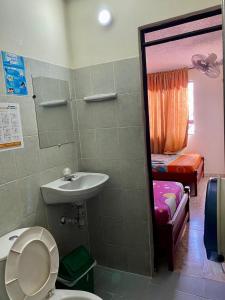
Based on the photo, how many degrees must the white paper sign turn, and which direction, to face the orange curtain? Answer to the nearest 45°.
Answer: approximately 90° to its left

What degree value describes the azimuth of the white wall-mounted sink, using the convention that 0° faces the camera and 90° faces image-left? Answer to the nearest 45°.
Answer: approximately 315°

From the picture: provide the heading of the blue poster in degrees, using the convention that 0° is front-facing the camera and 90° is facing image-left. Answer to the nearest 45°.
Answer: approximately 315°

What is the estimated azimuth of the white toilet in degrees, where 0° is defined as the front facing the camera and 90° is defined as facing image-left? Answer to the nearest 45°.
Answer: approximately 315°
